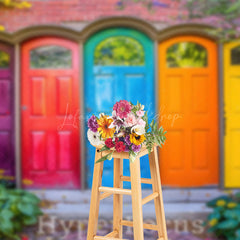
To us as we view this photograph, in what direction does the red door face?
facing the viewer

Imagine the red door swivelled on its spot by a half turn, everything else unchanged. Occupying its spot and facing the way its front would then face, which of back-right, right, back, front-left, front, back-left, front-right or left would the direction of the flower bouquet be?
back

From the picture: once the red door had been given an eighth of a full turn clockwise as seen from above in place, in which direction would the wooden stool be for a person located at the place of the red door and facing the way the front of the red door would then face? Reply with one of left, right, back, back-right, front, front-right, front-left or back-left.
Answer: front-left

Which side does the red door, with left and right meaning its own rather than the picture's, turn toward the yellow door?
left

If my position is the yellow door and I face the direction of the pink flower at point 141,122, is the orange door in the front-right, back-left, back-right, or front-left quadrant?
front-right

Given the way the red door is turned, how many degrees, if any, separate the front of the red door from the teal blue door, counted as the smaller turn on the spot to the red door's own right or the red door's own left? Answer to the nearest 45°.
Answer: approximately 90° to the red door's own left

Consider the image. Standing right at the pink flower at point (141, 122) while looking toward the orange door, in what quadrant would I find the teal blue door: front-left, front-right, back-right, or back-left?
front-left

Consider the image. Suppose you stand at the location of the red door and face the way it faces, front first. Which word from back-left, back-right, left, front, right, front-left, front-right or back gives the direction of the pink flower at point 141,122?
front

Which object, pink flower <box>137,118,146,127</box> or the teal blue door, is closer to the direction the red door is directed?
the pink flower

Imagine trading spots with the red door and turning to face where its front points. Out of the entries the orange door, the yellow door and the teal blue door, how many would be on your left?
3

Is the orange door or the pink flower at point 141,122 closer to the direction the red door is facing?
the pink flower

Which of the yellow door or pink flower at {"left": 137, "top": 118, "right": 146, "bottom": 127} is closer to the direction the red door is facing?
the pink flower

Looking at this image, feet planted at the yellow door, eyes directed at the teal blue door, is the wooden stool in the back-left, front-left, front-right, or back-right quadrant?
front-left
